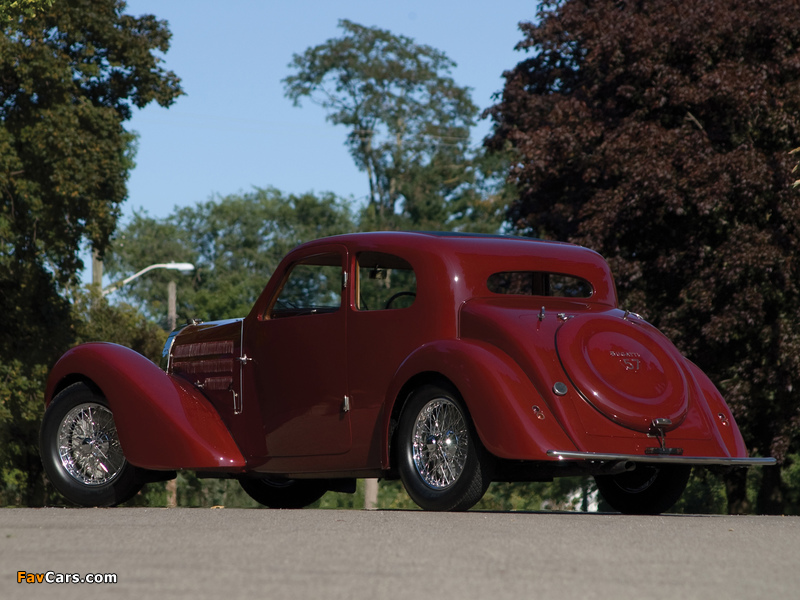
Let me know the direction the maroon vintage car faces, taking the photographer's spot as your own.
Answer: facing away from the viewer and to the left of the viewer

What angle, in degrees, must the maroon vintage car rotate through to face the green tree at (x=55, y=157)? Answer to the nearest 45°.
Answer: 0° — it already faces it
